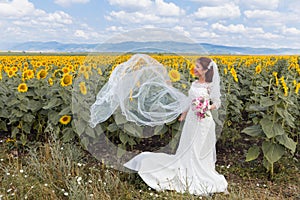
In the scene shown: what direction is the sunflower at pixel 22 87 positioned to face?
toward the camera

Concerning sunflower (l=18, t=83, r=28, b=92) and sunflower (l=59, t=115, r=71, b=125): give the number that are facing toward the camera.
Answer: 2

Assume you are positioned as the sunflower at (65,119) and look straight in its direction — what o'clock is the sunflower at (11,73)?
the sunflower at (11,73) is roughly at 5 o'clock from the sunflower at (65,119).

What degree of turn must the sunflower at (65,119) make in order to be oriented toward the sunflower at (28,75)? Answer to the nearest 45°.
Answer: approximately 135° to its right

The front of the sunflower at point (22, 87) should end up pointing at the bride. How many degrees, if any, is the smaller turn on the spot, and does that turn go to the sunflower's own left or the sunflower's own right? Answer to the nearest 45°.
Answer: approximately 45° to the sunflower's own left

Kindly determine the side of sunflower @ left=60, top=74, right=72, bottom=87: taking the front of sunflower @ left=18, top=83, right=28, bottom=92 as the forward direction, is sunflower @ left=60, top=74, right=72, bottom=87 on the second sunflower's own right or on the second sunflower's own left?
on the second sunflower's own left

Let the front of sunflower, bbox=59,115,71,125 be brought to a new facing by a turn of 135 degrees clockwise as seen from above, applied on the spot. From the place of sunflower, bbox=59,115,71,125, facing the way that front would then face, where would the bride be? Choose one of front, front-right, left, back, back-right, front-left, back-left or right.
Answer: back

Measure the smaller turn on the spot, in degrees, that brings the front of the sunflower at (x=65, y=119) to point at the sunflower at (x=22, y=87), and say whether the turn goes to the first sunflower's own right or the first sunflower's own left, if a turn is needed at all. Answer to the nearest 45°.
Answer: approximately 135° to the first sunflower's own right

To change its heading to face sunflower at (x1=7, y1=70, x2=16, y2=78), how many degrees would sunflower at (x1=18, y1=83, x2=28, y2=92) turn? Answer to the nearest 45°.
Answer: approximately 180°

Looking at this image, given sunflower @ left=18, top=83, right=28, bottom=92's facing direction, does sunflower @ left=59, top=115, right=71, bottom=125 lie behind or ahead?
ahead
